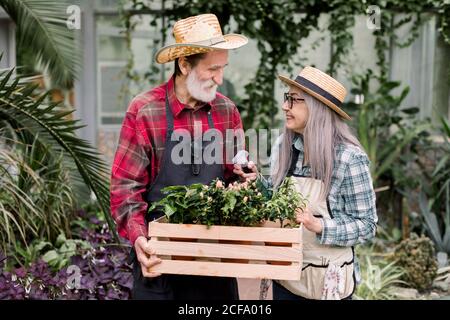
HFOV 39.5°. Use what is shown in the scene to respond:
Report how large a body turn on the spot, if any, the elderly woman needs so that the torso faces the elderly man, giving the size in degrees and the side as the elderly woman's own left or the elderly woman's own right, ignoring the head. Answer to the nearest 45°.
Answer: approximately 45° to the elderly woman's own right

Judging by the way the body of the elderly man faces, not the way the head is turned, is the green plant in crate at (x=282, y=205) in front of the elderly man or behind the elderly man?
in front

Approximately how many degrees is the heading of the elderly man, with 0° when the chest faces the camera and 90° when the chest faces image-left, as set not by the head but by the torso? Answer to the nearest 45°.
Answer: approximately 315°

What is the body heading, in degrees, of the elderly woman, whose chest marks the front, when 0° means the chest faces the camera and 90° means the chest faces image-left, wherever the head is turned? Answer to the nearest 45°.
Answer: approximately 45°

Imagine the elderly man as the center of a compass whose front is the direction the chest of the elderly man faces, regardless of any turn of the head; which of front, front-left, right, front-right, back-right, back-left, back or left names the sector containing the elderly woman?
front-left
